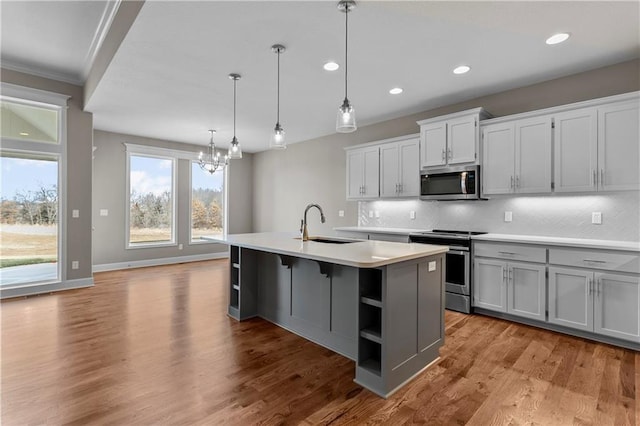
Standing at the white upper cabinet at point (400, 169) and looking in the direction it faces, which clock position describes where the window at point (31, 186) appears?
The window is roughly at 1 o'clock from the white upper cabinet.

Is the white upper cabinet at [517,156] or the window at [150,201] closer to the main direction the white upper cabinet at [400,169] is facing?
the window

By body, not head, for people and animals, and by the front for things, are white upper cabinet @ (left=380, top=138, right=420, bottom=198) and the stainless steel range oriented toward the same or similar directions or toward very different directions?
same or similar directions

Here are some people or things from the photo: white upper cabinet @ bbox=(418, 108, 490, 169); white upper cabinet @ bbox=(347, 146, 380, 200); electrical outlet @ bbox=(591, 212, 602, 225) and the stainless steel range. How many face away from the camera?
0

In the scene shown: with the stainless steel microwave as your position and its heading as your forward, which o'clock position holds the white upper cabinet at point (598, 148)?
The white upper cabinet is roughly at 8 o'clock from the stainless steel microwave.

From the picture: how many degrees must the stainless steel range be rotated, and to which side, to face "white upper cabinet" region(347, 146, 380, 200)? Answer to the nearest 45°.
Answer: approximately 90° to its right

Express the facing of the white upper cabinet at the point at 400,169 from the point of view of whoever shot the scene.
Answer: facing the viewer and to the left of the viewer

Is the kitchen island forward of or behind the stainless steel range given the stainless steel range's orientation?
forward

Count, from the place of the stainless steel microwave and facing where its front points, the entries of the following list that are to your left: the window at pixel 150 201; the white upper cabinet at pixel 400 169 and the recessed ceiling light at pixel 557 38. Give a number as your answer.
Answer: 1

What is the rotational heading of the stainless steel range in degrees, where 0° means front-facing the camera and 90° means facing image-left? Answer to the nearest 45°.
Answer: approximately 45°

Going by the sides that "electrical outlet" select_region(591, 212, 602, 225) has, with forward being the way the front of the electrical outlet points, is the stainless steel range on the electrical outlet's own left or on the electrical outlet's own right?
on the electrical outlet's own right

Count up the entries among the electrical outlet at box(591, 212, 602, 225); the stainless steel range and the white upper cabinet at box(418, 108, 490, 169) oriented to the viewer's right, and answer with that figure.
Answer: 0
